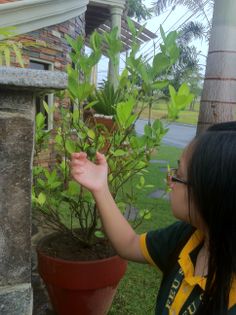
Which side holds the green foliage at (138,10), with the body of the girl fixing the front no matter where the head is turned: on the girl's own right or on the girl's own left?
on the girl's own right

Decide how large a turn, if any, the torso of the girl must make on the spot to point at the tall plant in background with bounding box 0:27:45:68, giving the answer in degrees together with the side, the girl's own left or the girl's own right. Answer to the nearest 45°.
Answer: approximately 90° to the girl's own right

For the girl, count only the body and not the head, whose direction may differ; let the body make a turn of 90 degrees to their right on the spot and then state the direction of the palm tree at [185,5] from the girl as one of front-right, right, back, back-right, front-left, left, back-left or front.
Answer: front-right

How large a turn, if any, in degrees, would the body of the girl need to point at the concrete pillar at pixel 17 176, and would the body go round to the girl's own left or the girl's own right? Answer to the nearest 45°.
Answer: approximately 45° to the girl's own right

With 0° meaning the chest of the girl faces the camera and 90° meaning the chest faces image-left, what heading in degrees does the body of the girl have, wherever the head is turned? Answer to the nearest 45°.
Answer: approximately 45°

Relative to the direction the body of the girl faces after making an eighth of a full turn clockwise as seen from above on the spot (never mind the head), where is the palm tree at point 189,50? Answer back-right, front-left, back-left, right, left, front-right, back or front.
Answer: right
